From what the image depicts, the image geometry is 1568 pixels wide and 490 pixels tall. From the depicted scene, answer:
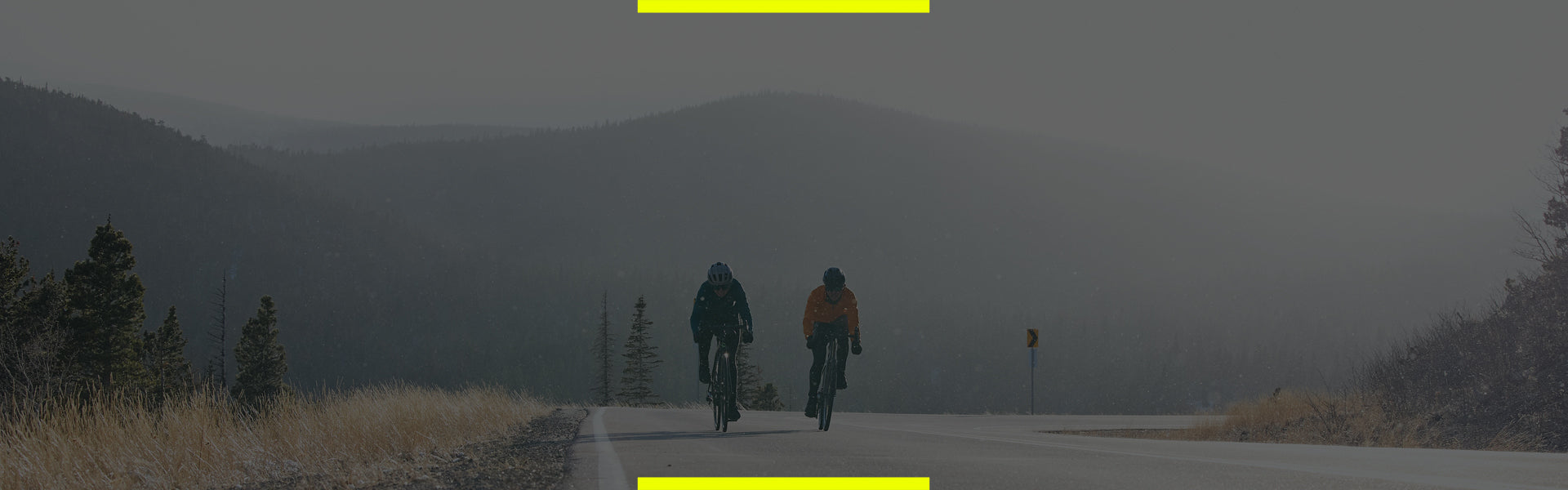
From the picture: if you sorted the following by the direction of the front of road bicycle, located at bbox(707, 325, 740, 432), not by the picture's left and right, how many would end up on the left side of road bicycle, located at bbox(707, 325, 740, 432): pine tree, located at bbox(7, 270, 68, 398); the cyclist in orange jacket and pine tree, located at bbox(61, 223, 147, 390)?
1

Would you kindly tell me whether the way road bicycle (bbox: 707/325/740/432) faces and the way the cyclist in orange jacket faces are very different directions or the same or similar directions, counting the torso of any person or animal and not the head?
same or similar directions

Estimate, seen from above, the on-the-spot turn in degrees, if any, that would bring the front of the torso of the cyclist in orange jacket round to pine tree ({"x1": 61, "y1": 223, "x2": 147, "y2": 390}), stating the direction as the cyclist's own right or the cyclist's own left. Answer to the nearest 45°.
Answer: approximately 135° to the cyclist's own right

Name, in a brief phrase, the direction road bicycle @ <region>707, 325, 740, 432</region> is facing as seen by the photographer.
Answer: facing the viewer

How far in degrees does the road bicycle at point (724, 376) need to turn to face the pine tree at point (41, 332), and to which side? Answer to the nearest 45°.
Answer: approximately 135° to its right

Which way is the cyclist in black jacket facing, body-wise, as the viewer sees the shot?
toward the camera

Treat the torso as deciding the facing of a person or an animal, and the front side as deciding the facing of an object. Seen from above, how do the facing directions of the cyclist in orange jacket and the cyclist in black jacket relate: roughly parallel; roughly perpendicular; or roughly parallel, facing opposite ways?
roughly parallel

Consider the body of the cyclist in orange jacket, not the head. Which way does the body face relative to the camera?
toward the camera

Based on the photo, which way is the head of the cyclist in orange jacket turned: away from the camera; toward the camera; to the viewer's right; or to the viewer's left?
toward the camera

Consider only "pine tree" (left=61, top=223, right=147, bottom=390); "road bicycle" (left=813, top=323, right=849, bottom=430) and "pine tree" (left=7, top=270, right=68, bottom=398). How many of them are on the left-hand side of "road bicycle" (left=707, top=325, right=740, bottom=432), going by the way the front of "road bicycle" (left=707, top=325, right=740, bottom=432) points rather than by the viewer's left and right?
1

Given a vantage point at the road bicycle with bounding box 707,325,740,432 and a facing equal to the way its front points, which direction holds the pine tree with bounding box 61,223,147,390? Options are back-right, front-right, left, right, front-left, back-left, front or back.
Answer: back-right

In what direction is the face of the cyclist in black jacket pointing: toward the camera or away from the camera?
toward the camera

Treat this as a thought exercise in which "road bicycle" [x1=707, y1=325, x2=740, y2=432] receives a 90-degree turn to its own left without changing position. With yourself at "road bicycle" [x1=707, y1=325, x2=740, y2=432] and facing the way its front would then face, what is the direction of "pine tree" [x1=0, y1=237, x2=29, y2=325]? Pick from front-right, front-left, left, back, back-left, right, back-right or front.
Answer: back-left

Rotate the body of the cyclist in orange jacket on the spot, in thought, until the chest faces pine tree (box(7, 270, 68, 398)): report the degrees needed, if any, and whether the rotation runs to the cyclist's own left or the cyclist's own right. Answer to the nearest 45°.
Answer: approximately 135° to the cyclist's own right

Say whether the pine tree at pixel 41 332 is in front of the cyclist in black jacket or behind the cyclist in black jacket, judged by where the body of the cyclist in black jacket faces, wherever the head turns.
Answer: behind
